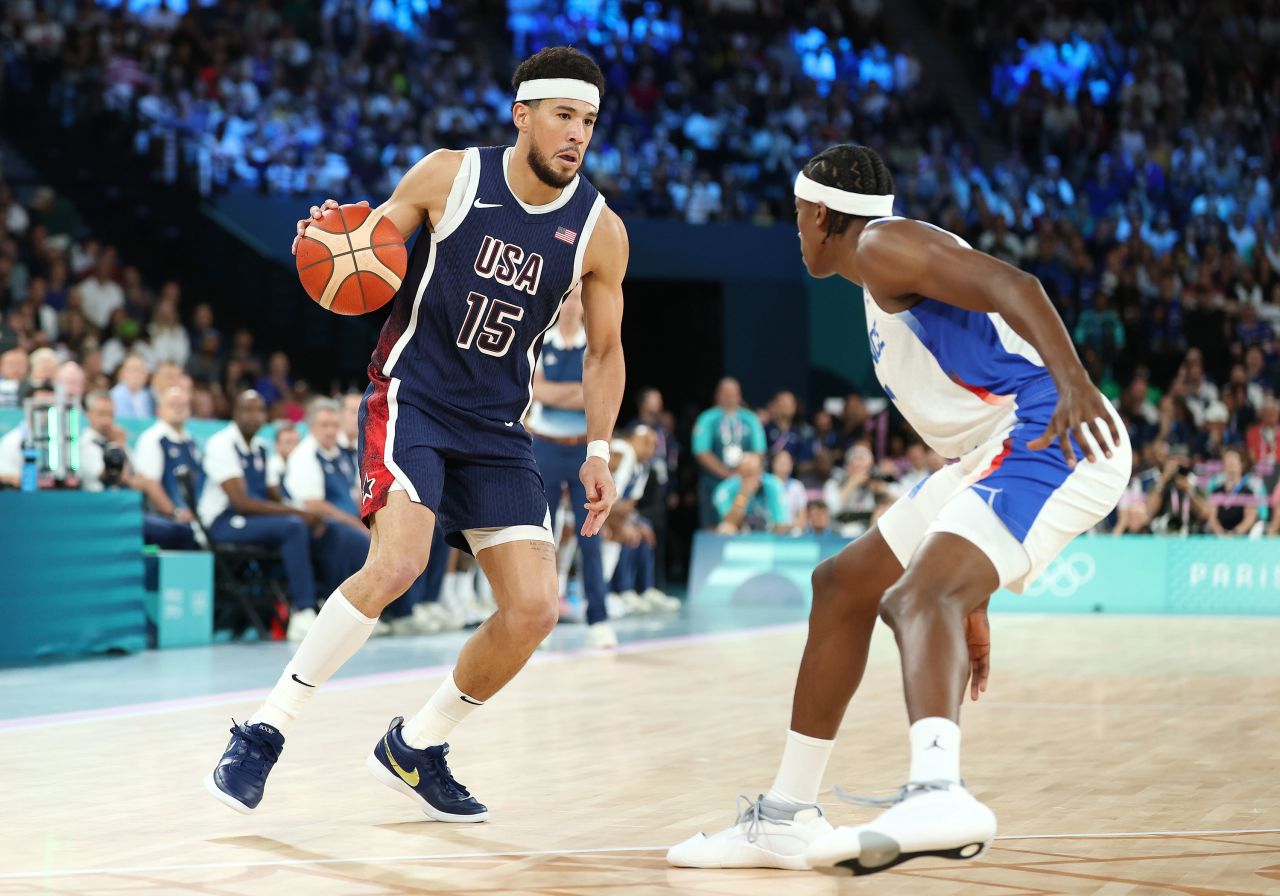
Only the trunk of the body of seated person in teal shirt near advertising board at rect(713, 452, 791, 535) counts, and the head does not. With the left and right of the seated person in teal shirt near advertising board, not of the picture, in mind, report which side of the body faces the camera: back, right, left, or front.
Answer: front

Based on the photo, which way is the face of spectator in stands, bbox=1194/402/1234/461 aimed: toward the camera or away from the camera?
toward the camera

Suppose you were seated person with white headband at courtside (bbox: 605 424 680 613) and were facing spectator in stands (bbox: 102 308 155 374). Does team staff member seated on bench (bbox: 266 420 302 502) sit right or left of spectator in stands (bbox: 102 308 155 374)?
left

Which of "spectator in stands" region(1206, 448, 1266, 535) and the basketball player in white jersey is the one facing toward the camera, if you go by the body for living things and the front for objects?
the spectator in stands

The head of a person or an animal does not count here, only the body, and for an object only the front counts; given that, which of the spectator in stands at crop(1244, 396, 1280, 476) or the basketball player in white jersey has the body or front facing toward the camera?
the spectator in stands

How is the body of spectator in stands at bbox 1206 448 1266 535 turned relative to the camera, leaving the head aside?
toward the camera

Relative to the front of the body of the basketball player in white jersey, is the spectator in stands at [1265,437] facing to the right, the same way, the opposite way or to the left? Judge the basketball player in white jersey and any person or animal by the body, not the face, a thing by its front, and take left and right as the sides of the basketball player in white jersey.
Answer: to the left

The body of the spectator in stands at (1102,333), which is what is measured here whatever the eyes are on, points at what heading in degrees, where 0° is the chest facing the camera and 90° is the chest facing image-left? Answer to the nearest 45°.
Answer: approximately 0°

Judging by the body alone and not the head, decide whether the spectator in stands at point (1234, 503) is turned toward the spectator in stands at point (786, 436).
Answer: no

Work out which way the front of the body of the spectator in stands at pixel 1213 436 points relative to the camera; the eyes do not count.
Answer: toward the camera

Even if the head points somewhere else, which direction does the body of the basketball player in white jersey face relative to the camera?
to the viewer's left

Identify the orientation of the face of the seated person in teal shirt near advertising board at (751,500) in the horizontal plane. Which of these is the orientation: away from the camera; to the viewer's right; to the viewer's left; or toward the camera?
toward the camera

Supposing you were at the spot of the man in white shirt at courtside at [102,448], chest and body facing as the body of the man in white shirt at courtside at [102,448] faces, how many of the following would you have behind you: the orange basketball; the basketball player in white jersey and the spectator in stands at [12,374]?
1

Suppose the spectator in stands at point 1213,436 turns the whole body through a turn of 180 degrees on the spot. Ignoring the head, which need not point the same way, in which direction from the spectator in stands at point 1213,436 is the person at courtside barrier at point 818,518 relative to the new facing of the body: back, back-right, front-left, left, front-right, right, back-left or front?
back-left

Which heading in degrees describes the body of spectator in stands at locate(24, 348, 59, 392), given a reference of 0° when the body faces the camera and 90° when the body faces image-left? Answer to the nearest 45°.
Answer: approximately 315°

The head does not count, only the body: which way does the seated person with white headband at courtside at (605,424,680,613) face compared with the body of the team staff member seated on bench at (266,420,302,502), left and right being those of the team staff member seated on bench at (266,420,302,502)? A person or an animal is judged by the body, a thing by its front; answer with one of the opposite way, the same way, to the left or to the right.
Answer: the same way

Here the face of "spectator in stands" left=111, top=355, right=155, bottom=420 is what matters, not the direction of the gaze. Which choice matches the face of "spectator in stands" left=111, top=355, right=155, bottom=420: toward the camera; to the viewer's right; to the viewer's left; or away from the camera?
toward the camera

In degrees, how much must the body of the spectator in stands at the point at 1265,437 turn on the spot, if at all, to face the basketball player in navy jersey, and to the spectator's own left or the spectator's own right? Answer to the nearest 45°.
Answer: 0° — they already face them

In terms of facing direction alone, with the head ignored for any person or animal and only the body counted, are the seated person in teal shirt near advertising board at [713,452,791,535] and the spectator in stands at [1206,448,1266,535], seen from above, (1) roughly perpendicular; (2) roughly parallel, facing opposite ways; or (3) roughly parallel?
roughly parallel

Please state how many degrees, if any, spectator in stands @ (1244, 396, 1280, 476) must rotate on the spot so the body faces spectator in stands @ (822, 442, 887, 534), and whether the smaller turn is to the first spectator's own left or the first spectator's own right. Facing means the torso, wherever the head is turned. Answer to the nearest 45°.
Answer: approximately 45° to the first spectator's own right

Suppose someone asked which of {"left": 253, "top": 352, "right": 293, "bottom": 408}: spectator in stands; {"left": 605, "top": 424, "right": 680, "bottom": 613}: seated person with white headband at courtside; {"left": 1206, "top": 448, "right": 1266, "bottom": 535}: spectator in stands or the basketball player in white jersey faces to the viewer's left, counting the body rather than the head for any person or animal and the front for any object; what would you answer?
the basketball player in white jersey

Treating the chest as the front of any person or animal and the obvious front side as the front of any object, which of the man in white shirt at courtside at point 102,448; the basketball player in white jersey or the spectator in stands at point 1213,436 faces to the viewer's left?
the basketball player in white jersey
